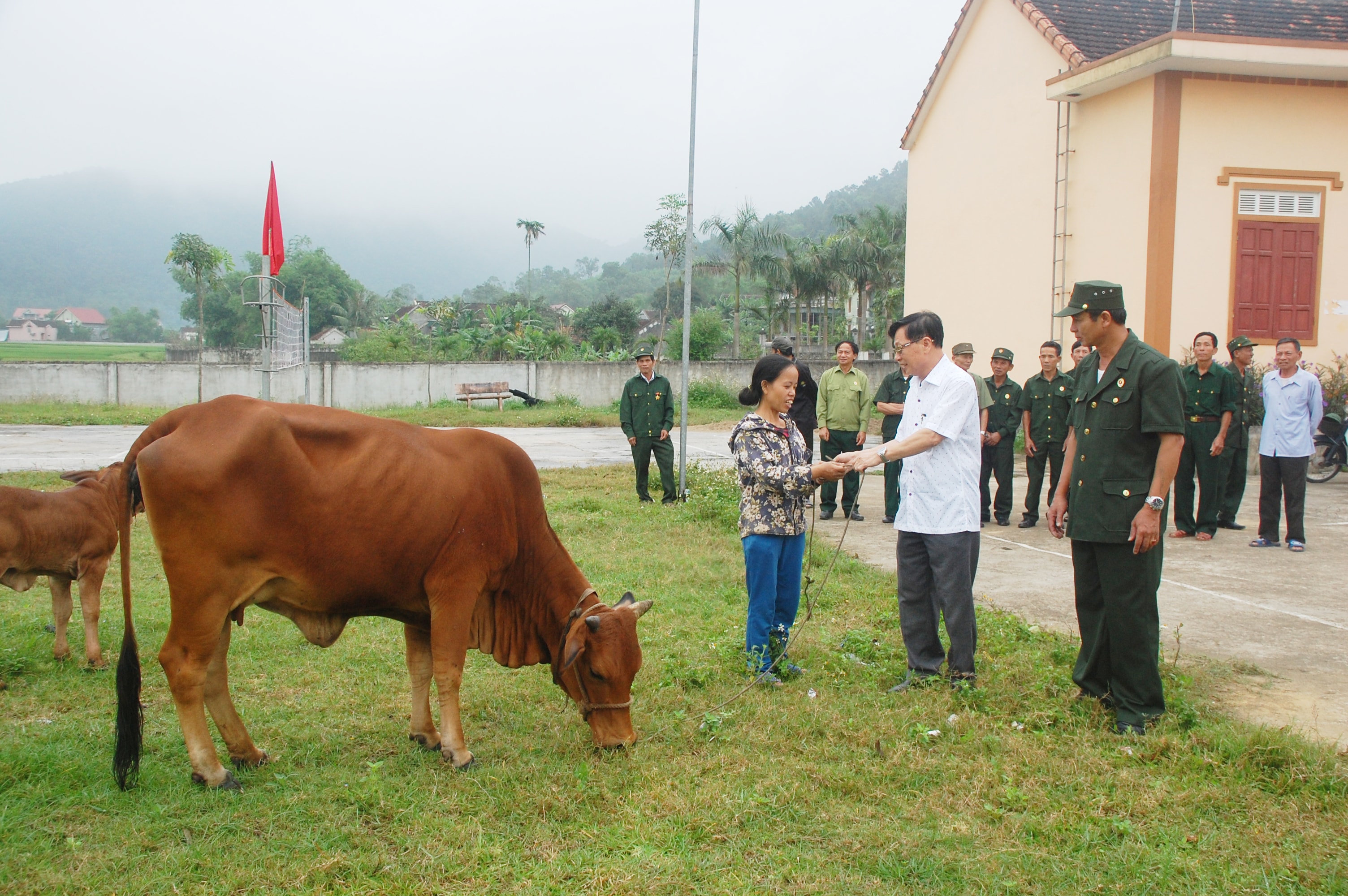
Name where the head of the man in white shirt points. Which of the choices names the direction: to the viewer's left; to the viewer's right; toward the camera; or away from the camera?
to the viewer's left

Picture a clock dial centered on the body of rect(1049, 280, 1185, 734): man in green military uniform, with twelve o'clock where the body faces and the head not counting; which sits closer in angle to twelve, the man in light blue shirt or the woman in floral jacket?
the woman in floral jacket

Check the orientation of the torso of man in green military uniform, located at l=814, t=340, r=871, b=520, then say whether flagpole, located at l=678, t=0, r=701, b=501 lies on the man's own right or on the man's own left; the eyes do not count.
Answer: on the man's own right

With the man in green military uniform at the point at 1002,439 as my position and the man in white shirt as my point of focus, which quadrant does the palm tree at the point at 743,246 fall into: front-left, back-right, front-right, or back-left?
back-right

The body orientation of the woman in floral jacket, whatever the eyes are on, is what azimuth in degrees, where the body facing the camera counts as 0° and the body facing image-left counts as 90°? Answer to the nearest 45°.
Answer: approximately 315°

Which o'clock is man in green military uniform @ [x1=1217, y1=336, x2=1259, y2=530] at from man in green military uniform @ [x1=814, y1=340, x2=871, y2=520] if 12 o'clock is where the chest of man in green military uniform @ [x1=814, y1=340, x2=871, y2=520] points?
man in green military uniform @ [x1=1217, y1=336, x2=1259, y2=530] is roughly at 9 o'clock from man in green military uniform @ [x1=814, y1=340, x2=871, y2=520].

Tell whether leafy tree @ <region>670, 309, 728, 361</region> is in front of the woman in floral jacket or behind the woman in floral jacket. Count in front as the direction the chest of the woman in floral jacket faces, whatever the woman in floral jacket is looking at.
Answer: behind

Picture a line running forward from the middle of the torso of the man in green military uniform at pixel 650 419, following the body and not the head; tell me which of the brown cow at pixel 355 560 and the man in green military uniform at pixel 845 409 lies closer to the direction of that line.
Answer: the brown cow

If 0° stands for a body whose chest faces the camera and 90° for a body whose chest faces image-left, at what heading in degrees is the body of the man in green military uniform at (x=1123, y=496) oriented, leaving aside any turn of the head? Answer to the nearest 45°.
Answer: approximately 45°

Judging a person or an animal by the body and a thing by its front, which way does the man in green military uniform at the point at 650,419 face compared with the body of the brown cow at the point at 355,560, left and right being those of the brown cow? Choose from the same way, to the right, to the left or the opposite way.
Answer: to the right

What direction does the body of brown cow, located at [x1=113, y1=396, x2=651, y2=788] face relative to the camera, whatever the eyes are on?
to the viewer's right

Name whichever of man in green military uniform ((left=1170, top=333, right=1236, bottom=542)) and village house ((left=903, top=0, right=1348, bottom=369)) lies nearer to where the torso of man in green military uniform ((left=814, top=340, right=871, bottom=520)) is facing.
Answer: the man in green military uniform
